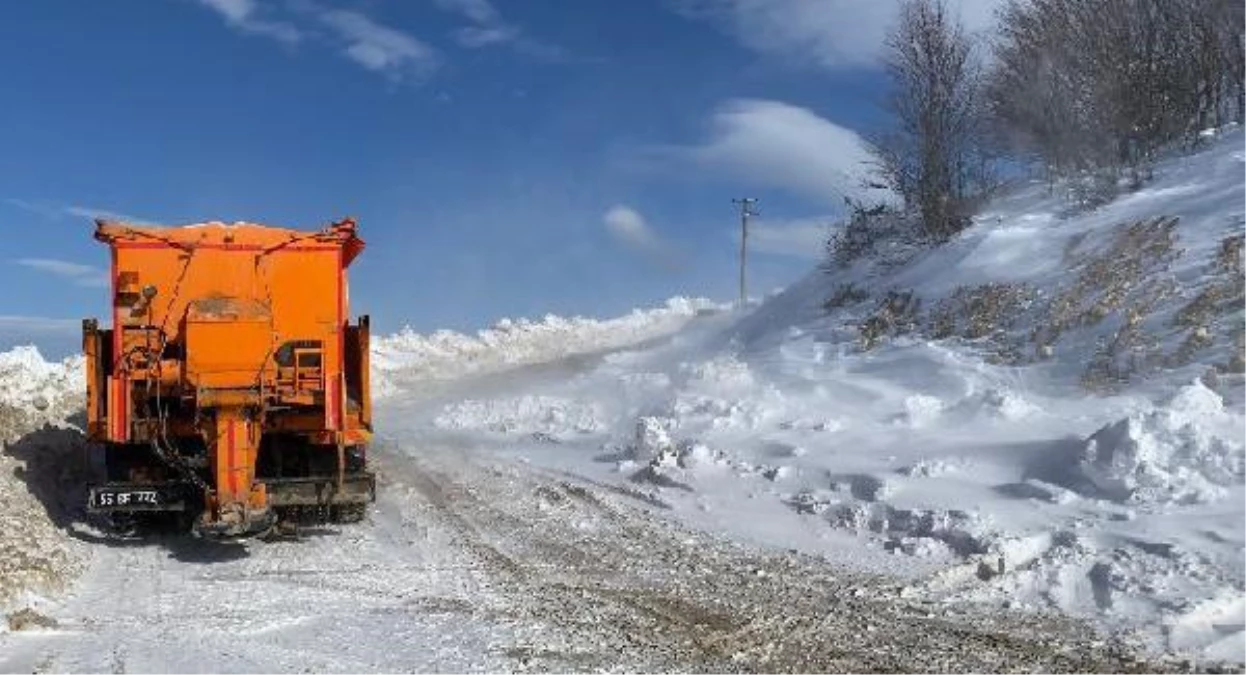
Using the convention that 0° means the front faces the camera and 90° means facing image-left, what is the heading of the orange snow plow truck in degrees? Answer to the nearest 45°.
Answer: approximately 180°

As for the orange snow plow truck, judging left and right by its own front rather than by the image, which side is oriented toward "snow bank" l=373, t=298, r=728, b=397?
front

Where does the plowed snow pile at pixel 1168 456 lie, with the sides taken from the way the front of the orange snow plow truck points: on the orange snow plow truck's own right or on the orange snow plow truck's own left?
on the orange snow plow truck's own right

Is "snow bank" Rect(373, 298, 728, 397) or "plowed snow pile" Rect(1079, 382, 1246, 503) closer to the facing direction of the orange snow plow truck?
the snow bank
